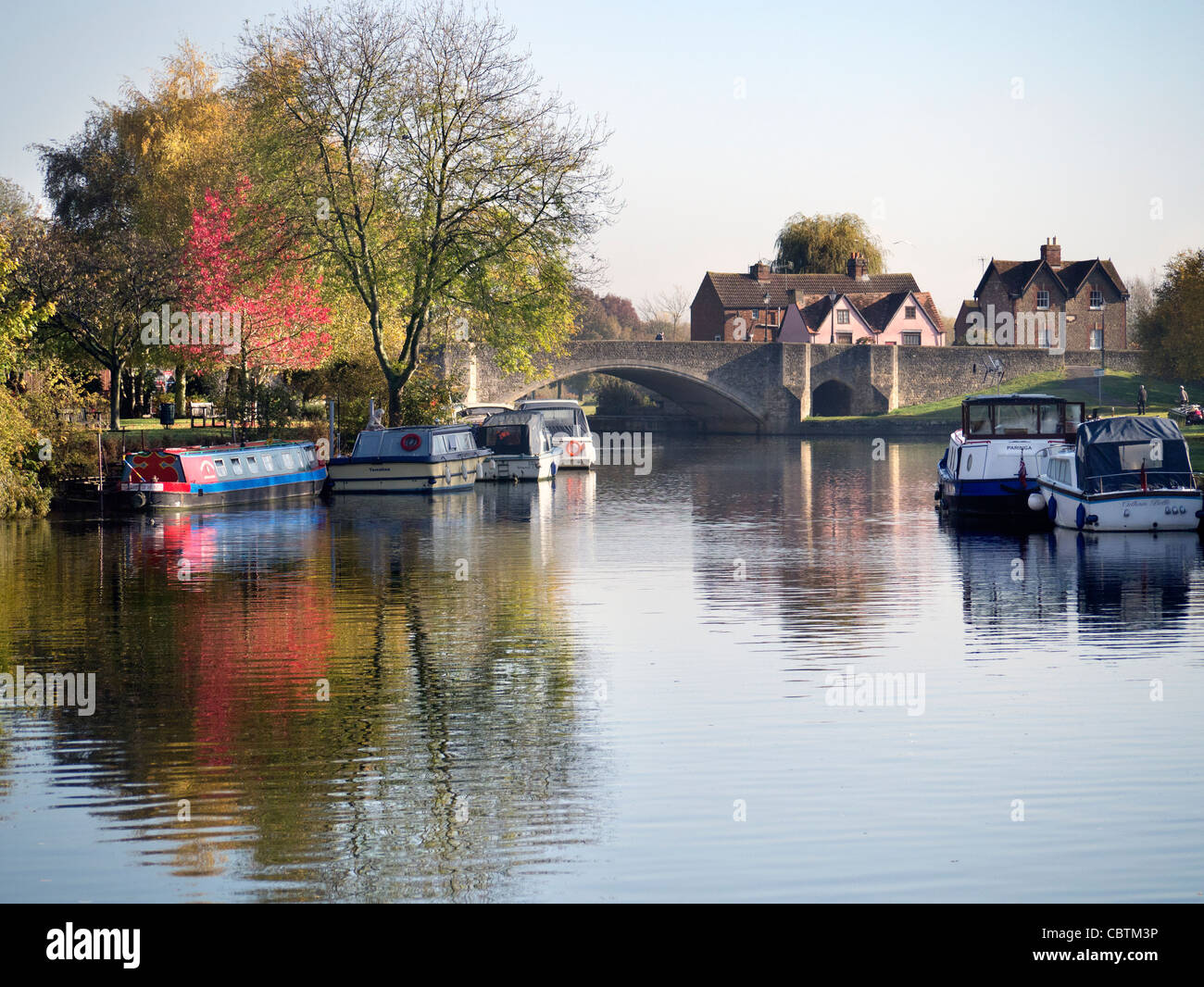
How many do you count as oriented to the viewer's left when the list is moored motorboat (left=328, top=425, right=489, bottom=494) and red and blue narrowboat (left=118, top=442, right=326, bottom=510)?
0

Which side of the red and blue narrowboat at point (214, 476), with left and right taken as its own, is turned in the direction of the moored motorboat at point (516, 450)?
front

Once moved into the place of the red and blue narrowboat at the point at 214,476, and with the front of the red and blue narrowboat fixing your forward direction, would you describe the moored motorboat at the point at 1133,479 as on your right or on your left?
on your right

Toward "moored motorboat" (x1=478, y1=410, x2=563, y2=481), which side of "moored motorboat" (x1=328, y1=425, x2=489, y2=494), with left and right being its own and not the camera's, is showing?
front
